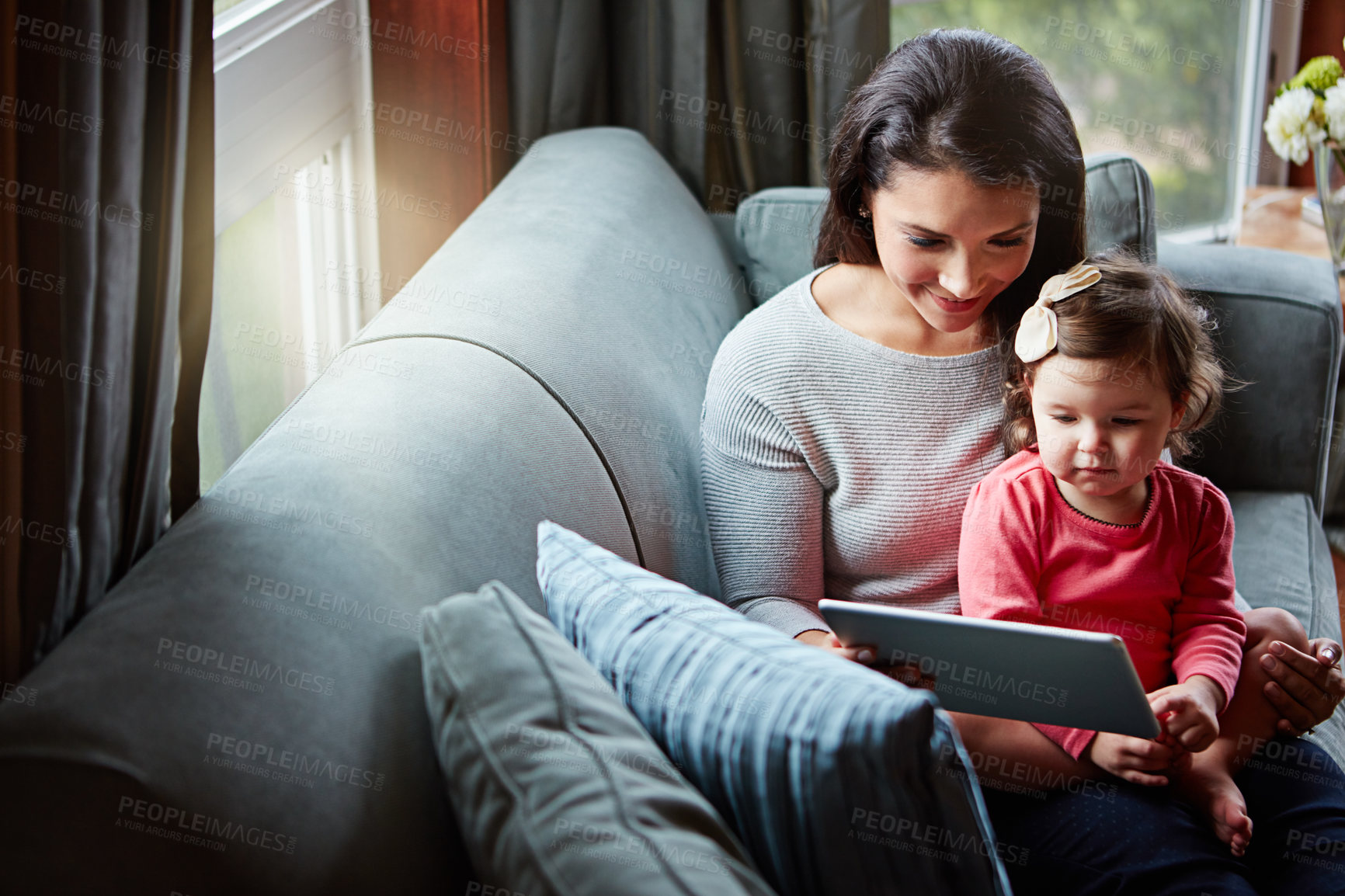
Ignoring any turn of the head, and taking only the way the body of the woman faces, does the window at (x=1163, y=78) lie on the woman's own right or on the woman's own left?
on the woman's own left

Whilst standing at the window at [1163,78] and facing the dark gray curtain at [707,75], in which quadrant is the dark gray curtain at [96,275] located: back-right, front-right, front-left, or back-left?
front-left

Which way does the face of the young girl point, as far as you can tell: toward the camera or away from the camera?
toward the camera

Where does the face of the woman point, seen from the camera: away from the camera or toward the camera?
toward the camera

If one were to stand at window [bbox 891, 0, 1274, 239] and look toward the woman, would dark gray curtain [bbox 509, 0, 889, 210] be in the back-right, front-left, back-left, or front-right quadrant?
front-right

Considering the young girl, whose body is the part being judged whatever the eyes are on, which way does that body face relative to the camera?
toward the camera
